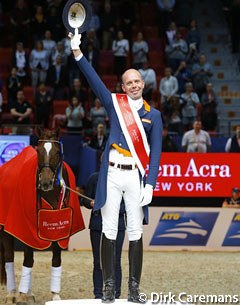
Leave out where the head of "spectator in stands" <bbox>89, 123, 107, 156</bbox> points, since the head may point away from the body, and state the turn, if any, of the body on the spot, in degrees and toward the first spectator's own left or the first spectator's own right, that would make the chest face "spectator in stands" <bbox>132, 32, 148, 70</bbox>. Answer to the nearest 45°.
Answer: approximately 180°

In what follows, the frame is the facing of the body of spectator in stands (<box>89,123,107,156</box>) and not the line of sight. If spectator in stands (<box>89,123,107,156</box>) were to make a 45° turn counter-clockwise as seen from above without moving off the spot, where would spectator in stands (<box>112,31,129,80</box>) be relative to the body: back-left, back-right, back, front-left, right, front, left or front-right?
back-left

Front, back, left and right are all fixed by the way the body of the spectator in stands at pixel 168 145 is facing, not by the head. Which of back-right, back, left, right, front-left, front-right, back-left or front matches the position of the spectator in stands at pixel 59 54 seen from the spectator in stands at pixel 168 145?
back-right

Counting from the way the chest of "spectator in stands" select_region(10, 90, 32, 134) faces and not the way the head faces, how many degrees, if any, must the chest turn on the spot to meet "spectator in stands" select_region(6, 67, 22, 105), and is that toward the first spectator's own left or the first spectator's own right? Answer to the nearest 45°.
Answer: approximately 180°

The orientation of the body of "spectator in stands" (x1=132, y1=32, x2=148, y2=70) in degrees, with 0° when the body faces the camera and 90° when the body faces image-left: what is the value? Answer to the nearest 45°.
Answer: approximately 0°

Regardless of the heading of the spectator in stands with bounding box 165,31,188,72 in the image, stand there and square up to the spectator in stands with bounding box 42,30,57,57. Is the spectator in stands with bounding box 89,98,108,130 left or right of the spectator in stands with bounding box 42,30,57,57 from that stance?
left

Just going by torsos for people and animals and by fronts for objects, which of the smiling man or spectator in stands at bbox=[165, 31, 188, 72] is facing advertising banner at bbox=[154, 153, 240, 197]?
the spectator in stands

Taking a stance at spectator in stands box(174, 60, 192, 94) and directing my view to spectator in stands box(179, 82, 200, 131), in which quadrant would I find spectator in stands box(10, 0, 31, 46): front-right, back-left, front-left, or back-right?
back-right

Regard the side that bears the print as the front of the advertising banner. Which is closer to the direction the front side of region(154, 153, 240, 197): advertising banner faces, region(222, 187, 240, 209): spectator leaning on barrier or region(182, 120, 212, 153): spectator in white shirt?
the spectator leaning on barrier

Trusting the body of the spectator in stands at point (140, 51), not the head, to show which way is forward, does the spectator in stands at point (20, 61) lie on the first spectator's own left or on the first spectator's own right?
on the first spectator's own right

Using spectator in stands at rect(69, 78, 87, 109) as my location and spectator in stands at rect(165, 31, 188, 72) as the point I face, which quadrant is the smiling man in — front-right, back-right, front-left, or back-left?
back-right
